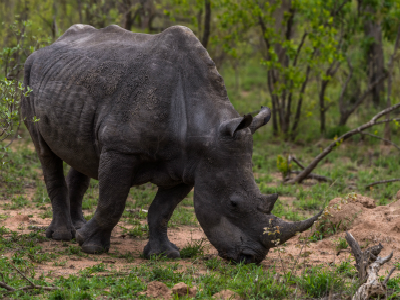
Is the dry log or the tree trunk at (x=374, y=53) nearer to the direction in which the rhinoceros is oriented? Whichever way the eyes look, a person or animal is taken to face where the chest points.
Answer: the dry log

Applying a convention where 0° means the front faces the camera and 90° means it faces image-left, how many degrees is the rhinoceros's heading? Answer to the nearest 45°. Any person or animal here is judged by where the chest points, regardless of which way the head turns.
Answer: approximately 315°

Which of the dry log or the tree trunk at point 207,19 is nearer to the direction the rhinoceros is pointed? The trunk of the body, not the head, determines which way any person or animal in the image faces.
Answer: the dry log

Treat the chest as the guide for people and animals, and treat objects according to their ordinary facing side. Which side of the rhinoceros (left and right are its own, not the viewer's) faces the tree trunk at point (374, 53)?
left

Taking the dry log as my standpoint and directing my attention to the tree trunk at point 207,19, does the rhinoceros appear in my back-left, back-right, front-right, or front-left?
front-left

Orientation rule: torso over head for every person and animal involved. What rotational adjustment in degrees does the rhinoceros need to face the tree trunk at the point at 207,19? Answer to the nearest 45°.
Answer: approximately 135° to its left

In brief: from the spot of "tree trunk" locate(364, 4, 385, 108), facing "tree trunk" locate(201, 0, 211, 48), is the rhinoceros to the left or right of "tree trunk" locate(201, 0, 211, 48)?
left

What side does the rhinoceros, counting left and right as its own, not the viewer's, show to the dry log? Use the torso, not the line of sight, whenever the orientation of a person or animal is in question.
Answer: front
